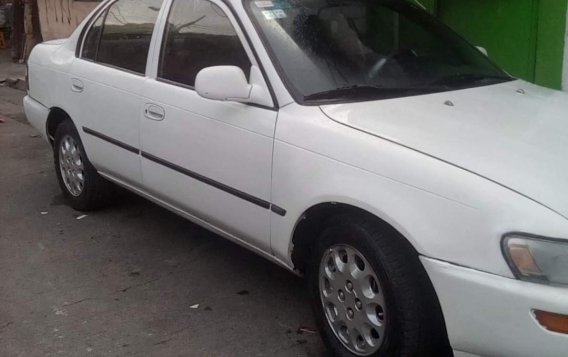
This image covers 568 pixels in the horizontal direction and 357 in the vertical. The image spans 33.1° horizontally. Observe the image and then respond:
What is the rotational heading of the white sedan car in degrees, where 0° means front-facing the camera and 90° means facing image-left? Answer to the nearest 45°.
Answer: approximately 315°
